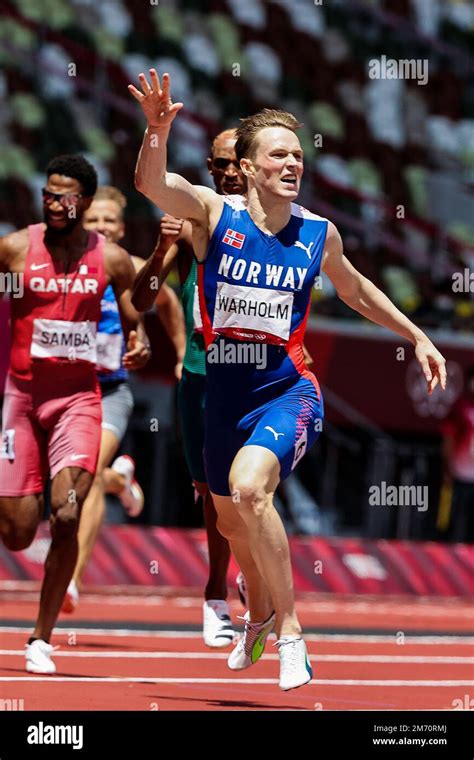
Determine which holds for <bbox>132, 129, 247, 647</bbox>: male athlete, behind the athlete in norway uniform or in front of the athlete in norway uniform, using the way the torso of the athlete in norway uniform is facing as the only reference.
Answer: behind

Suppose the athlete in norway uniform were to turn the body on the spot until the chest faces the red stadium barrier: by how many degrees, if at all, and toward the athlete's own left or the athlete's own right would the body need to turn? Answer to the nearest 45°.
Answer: approximately 180°

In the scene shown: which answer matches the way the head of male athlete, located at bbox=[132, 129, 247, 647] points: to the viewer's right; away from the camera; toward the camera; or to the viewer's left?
toward the camera

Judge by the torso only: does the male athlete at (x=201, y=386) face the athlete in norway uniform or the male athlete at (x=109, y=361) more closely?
the athlete in norway uniform

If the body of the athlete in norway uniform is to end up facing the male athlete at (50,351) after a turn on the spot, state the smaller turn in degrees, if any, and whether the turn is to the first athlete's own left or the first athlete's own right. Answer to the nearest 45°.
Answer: approximately 135° to the first athlete's own right

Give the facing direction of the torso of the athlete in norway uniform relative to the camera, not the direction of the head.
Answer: toward the camera

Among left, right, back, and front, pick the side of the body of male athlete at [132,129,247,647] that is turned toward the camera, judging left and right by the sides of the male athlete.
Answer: front

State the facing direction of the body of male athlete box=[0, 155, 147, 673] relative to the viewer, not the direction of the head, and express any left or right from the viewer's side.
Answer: facing the viewer

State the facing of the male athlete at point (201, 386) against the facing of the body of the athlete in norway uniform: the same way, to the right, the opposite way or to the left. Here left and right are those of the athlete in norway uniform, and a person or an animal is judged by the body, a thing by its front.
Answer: the same way

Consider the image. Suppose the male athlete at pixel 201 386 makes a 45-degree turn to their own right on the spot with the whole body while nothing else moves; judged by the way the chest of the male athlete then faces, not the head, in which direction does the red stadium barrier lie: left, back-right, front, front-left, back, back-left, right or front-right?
back-right

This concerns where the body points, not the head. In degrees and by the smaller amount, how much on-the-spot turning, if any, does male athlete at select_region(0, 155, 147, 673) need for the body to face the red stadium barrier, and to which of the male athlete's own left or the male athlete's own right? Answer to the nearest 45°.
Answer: approximately 180°

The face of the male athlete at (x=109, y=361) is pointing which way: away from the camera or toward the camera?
toward the camera

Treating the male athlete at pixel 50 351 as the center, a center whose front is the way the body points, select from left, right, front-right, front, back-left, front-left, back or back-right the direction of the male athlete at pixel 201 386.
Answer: left

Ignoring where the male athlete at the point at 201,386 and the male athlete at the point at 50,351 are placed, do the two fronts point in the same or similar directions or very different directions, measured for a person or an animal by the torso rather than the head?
same or similar directions

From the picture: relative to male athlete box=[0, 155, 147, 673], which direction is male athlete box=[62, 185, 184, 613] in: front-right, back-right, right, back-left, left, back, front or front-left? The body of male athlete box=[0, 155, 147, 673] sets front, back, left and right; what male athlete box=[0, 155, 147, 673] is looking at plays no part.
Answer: back

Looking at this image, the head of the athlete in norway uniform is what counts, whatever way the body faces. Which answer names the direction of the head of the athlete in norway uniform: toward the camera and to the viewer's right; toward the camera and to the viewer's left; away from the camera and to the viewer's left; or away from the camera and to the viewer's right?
toward the camera and to the viewer's right
